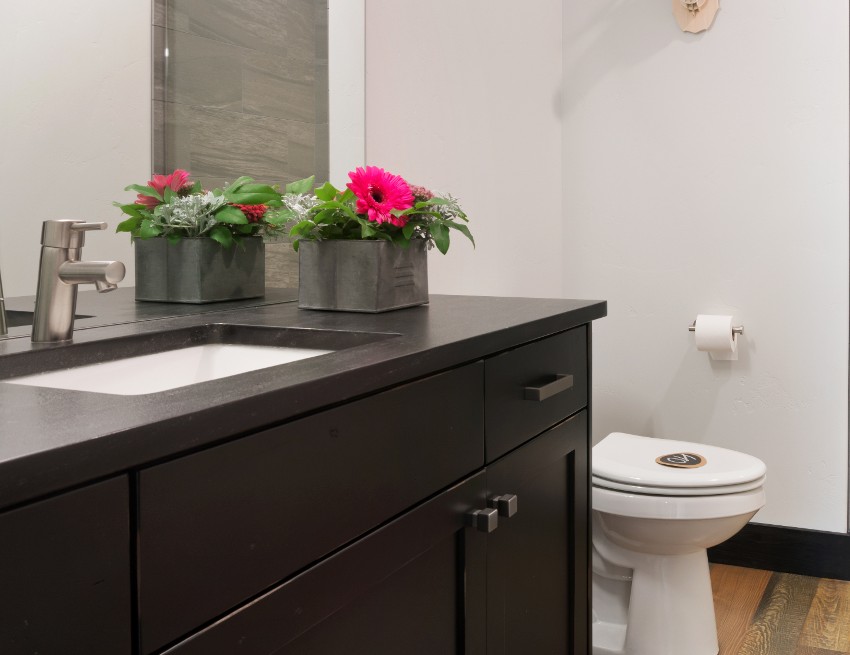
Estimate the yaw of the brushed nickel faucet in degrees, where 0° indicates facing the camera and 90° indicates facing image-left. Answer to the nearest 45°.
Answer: approximately 315°

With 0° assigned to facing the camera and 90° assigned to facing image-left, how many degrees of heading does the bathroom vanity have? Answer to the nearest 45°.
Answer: approximately 315°

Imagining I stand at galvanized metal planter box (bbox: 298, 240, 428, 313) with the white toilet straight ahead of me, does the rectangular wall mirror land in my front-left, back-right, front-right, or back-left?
back-left

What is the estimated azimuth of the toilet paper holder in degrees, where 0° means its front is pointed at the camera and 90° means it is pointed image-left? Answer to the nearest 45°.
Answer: approximately 0°
